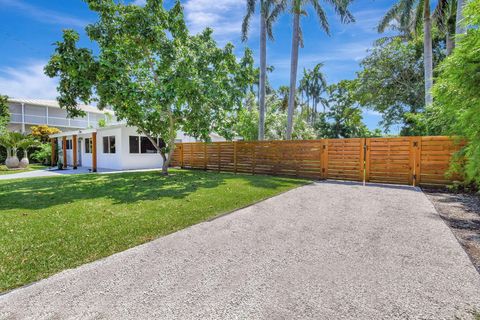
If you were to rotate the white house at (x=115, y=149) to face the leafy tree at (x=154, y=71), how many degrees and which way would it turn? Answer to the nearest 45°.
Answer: approximately 45° to its left

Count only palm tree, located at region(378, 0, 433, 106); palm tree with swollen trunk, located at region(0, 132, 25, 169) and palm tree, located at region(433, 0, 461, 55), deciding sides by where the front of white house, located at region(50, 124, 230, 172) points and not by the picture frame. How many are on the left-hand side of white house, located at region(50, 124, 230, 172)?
2

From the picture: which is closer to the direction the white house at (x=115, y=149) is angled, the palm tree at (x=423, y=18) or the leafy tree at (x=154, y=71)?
the leafy tree

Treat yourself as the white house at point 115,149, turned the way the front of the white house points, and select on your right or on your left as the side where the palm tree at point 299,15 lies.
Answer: on your left

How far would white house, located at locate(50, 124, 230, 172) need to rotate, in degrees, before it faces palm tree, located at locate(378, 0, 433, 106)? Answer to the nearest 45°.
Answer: approximately 90° to its left

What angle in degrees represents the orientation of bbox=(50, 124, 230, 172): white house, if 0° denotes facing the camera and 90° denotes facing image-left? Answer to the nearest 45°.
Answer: approximately 45°

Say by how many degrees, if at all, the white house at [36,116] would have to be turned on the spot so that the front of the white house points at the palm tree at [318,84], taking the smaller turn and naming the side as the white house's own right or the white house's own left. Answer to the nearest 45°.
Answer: approximately 45° to the white house's own left

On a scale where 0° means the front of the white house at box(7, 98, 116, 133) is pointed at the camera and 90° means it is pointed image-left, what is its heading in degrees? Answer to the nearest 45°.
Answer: approximately 315°

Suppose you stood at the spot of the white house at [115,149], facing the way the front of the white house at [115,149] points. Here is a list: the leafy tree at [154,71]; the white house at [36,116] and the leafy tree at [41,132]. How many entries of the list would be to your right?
2

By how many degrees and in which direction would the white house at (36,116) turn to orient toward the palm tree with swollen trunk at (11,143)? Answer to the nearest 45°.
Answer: approximately 45° to its right
